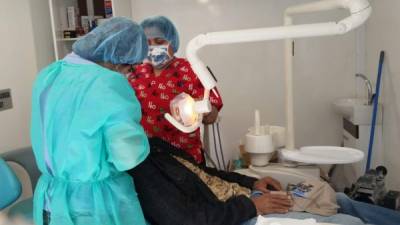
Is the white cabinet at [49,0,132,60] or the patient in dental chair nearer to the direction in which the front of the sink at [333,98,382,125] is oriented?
the white cabinet

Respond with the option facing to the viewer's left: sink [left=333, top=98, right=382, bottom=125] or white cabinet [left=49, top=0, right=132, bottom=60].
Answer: the sink

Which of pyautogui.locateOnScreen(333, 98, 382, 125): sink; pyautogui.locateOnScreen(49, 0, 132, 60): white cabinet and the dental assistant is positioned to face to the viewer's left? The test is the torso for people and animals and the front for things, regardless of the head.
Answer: the sink

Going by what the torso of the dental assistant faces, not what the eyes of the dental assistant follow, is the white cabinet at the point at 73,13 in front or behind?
behind

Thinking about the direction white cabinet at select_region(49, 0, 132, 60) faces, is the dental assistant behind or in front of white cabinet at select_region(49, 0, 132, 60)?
in front

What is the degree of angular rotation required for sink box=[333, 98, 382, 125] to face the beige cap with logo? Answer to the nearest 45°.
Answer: approximately 90° to its left

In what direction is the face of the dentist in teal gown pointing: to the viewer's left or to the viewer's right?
to the viewer's right

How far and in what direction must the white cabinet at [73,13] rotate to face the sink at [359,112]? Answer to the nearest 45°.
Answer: approximately 45° to its left

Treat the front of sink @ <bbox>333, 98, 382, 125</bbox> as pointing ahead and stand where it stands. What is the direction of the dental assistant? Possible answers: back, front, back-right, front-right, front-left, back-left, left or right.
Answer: front-left

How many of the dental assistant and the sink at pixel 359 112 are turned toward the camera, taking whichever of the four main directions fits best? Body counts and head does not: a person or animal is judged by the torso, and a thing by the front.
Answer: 1

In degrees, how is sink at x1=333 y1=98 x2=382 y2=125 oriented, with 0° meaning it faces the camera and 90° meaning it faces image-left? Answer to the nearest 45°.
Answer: approximately 90°

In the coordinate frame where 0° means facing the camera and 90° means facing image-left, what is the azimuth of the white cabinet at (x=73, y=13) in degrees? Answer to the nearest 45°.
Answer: approximately 0°

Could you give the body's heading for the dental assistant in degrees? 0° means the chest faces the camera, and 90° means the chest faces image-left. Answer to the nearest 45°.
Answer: approximately 0°
